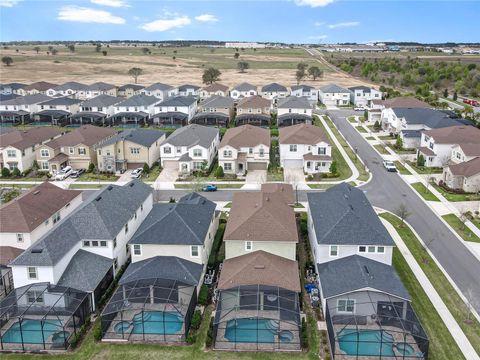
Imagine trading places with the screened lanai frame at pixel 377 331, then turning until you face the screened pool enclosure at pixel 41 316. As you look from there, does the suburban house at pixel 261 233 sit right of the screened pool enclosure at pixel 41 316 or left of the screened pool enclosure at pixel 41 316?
right

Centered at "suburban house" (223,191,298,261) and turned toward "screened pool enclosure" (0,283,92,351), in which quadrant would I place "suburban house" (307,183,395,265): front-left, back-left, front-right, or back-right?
back-left

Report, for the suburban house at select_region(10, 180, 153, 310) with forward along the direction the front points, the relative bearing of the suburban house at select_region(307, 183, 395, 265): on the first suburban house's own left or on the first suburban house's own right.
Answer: on the first suburban house's own right

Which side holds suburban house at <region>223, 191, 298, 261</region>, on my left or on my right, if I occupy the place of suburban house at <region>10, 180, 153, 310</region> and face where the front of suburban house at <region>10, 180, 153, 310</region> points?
on my right

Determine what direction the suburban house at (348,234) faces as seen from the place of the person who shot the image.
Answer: facing away from the viewer

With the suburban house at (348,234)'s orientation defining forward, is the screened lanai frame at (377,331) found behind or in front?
behind

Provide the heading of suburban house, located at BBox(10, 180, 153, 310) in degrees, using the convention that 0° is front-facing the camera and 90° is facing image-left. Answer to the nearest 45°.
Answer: approximately 225°

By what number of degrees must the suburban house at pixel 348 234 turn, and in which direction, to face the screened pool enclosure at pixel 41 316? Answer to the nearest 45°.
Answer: approximately 135° to its left

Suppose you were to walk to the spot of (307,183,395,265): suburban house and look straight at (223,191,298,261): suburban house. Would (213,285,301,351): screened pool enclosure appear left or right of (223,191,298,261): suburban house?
left

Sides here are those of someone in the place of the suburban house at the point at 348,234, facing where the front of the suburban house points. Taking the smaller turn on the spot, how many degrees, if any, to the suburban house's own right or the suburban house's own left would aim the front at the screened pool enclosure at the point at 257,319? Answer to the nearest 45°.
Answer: approximately 135° to the suburban house's own left

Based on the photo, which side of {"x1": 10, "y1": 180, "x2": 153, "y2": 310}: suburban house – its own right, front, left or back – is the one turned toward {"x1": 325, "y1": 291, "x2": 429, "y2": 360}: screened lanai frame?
right

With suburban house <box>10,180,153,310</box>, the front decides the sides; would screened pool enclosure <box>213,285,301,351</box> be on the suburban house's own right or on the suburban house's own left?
on the suburban house's own right
